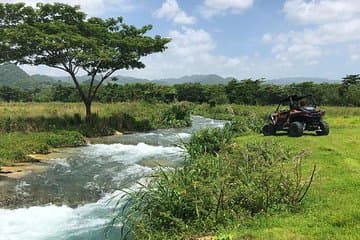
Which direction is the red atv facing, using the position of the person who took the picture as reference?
facing away from the viewer and to the left of the viewer

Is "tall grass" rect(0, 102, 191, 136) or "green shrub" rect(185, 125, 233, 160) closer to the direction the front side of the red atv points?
the tall grass

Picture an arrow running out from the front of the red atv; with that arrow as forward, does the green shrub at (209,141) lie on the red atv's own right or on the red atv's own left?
on the red atv's own left

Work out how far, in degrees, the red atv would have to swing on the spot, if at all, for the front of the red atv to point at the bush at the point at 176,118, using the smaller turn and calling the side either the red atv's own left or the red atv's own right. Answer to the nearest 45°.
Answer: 0° — it already faces it

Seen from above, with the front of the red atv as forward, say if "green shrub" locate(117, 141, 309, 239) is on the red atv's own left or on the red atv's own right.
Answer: on the red atv's own left

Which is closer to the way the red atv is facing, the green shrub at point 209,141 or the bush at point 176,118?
the bush
